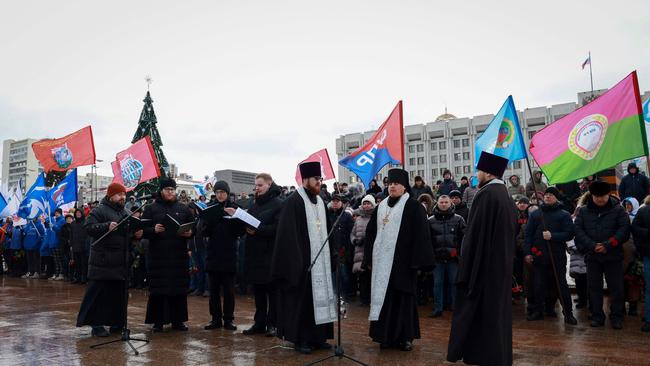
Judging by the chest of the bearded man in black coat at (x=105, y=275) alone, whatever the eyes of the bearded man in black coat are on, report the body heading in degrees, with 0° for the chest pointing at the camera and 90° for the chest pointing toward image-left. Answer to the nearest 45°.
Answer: approximately 315°

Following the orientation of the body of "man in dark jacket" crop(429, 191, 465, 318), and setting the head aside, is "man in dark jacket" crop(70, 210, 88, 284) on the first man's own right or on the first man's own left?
on the first man's own right

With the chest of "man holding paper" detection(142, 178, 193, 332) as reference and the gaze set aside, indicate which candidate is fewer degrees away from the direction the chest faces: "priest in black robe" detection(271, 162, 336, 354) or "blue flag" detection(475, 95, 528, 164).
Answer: the priest in black robe

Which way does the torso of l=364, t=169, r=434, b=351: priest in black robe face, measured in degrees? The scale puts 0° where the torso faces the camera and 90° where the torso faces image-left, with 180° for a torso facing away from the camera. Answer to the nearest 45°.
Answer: approximately 45°

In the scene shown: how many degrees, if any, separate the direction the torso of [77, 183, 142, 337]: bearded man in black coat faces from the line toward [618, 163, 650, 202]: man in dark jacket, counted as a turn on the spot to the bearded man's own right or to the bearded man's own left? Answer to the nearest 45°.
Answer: approximately 45° to the bearded man's own left

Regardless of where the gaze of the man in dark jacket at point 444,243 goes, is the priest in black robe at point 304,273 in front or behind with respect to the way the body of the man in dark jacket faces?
in front

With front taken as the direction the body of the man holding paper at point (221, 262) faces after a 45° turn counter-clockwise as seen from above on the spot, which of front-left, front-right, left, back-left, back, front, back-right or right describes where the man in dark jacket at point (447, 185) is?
left

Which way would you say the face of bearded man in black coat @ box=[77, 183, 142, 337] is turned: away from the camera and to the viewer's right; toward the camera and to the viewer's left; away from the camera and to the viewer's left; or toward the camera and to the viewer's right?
toward the camera and to the viewer's right

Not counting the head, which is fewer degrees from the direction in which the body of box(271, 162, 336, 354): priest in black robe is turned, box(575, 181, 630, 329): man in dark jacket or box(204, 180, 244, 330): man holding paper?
the man in dark jacket

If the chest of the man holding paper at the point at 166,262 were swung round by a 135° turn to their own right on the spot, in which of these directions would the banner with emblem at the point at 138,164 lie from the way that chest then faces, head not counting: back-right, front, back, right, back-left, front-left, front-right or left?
front-right
